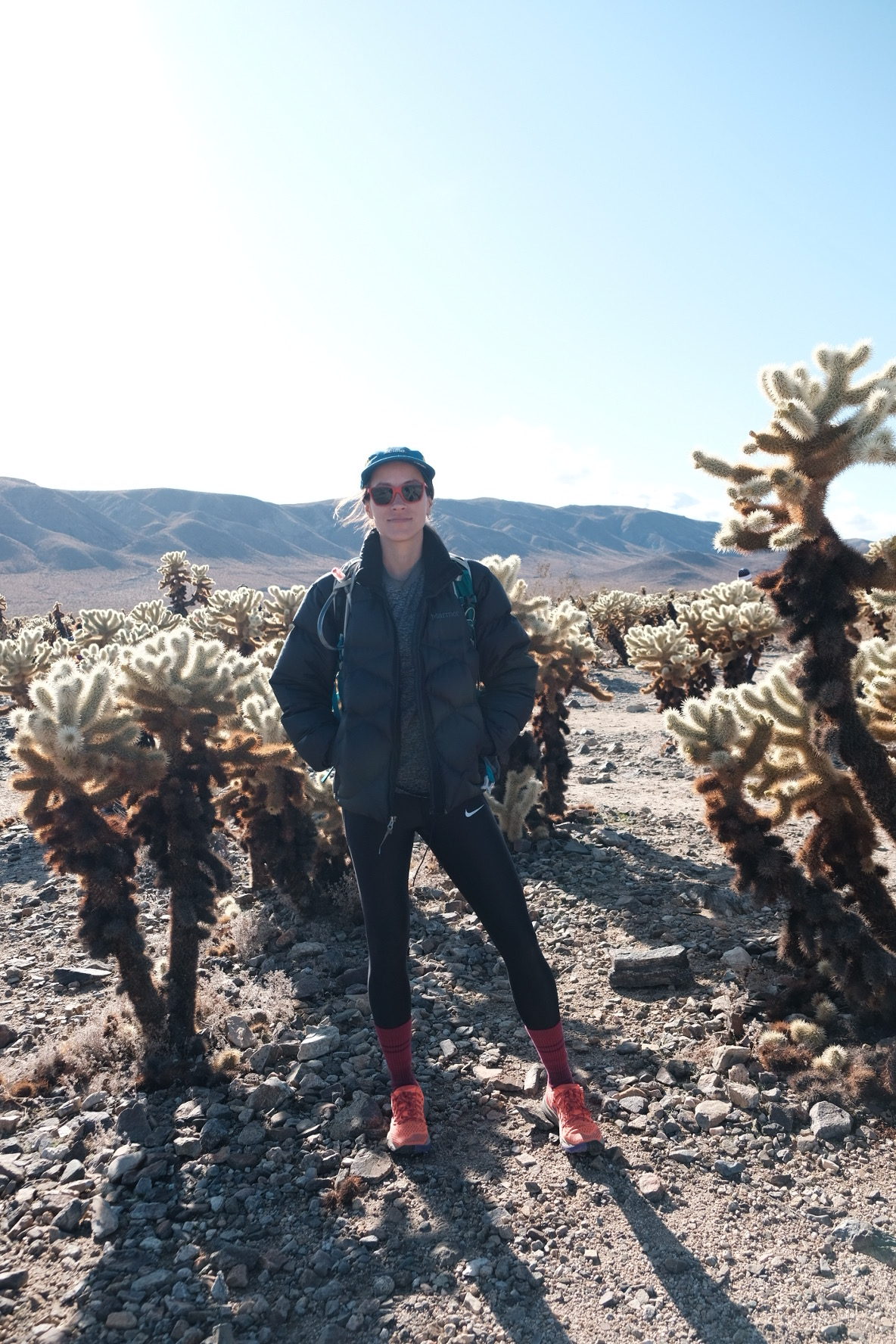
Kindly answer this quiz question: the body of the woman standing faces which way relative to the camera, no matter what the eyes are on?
toward the camera

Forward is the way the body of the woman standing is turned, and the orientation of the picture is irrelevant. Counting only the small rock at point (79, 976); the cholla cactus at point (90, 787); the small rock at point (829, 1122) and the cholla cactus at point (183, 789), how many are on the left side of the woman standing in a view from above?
1

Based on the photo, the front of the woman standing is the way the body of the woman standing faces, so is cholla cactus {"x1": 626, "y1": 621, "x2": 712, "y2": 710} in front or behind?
behind

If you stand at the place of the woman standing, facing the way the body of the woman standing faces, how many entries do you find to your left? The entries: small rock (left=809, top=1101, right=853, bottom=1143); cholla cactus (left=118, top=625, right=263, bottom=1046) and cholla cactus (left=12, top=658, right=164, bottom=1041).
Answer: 1

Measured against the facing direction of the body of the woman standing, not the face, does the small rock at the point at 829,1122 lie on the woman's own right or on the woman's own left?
on the woman's own left

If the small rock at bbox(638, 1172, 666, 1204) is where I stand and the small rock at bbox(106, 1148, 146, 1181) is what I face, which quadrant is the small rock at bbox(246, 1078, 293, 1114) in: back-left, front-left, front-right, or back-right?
front-right
